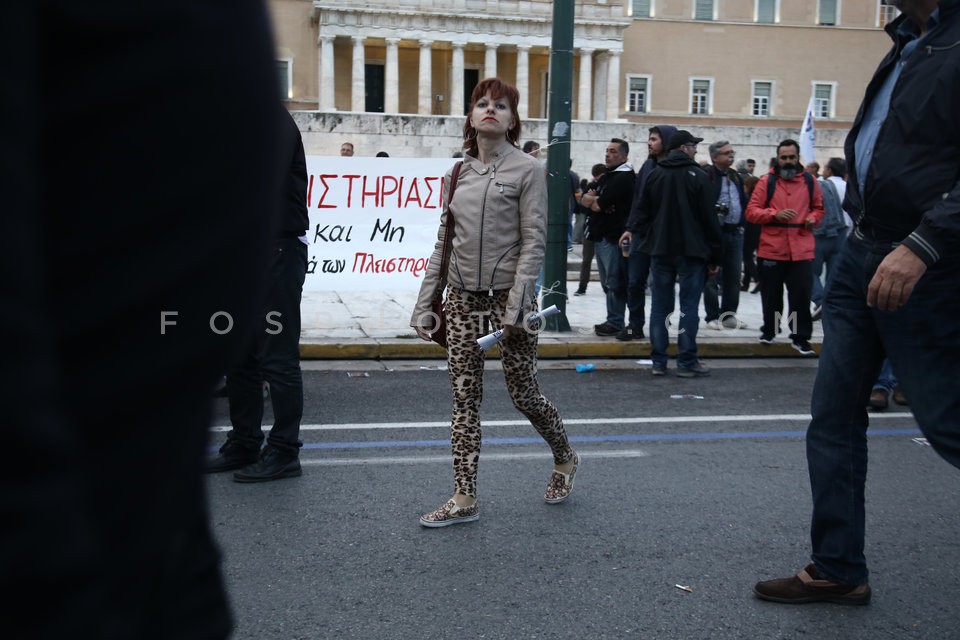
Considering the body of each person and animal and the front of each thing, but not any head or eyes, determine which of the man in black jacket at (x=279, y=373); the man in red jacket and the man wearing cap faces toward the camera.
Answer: the man in red jacket

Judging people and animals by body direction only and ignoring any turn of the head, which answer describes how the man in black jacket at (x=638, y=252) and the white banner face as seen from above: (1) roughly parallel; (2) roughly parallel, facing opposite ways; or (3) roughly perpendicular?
roughly perpendicular

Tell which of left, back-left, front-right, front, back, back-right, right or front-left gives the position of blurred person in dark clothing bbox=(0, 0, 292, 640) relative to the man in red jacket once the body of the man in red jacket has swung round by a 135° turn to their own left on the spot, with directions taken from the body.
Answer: back-right

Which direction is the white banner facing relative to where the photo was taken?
toward the camera

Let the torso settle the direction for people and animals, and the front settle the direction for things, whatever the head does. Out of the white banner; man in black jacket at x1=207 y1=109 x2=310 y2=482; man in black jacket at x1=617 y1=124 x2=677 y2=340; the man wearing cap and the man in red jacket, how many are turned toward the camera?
2

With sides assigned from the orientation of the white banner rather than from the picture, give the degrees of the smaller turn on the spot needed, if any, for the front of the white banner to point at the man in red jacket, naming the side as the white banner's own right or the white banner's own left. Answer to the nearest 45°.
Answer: approximately 90° to the white banner's own left

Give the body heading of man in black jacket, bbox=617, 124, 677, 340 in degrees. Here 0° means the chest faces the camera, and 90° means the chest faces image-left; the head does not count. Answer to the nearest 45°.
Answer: approximately 90°

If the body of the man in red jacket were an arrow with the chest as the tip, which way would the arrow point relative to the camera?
toward the camera

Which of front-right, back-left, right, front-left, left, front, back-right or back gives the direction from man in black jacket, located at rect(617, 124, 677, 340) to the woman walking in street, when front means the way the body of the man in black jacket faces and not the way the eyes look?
left

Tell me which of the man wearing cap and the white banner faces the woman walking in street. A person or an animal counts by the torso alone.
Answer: the white banner

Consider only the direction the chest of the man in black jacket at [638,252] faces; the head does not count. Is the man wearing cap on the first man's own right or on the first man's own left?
on the first man's own left

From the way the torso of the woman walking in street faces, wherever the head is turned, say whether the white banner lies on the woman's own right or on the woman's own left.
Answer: on the woman's own right

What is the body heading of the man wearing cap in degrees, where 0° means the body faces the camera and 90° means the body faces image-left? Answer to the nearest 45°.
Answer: approximately 225°

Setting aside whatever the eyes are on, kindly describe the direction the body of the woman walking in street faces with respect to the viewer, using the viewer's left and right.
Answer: facing the viewer and to the left of the viewer

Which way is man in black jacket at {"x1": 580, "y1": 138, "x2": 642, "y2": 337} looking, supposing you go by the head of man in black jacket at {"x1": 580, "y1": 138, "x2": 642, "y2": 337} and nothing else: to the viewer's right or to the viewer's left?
to the viewer's left

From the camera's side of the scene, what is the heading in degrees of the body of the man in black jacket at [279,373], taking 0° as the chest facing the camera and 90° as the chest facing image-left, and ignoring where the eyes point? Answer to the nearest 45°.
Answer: approximately 90°
